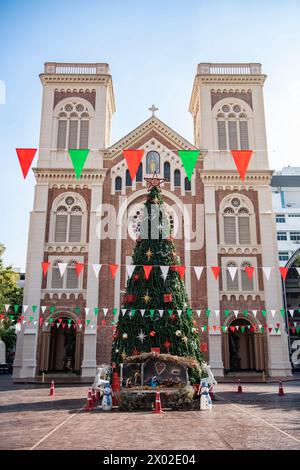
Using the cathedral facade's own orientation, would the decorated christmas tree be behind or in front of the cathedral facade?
in front

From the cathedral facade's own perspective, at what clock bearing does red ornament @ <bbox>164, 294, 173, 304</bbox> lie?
The red ornament is roughly at 12 o'clock from the cathedral facade.

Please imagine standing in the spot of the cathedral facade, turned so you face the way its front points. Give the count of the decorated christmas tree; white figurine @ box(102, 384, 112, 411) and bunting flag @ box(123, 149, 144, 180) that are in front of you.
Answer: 3

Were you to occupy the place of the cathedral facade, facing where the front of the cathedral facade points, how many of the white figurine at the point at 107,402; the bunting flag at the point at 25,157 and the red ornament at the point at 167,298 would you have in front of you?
3

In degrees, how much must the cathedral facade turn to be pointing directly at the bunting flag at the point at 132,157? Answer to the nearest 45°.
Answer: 0° — it already faces it

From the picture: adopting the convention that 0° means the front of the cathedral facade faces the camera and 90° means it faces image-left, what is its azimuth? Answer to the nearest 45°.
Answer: approximately 0°

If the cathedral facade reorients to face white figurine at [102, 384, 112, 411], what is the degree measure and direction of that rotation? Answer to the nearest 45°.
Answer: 0° — it already faces it

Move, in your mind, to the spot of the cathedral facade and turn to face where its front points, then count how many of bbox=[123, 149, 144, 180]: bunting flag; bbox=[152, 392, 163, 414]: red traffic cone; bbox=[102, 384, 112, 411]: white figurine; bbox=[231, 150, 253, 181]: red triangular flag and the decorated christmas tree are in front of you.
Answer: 5

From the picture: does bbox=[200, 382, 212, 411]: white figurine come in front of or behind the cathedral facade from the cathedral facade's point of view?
in front

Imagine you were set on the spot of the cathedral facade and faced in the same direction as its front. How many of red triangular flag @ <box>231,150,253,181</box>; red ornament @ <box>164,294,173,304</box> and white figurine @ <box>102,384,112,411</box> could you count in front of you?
3

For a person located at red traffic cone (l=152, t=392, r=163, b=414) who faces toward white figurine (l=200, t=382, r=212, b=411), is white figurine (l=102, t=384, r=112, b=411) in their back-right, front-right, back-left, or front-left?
back-left
